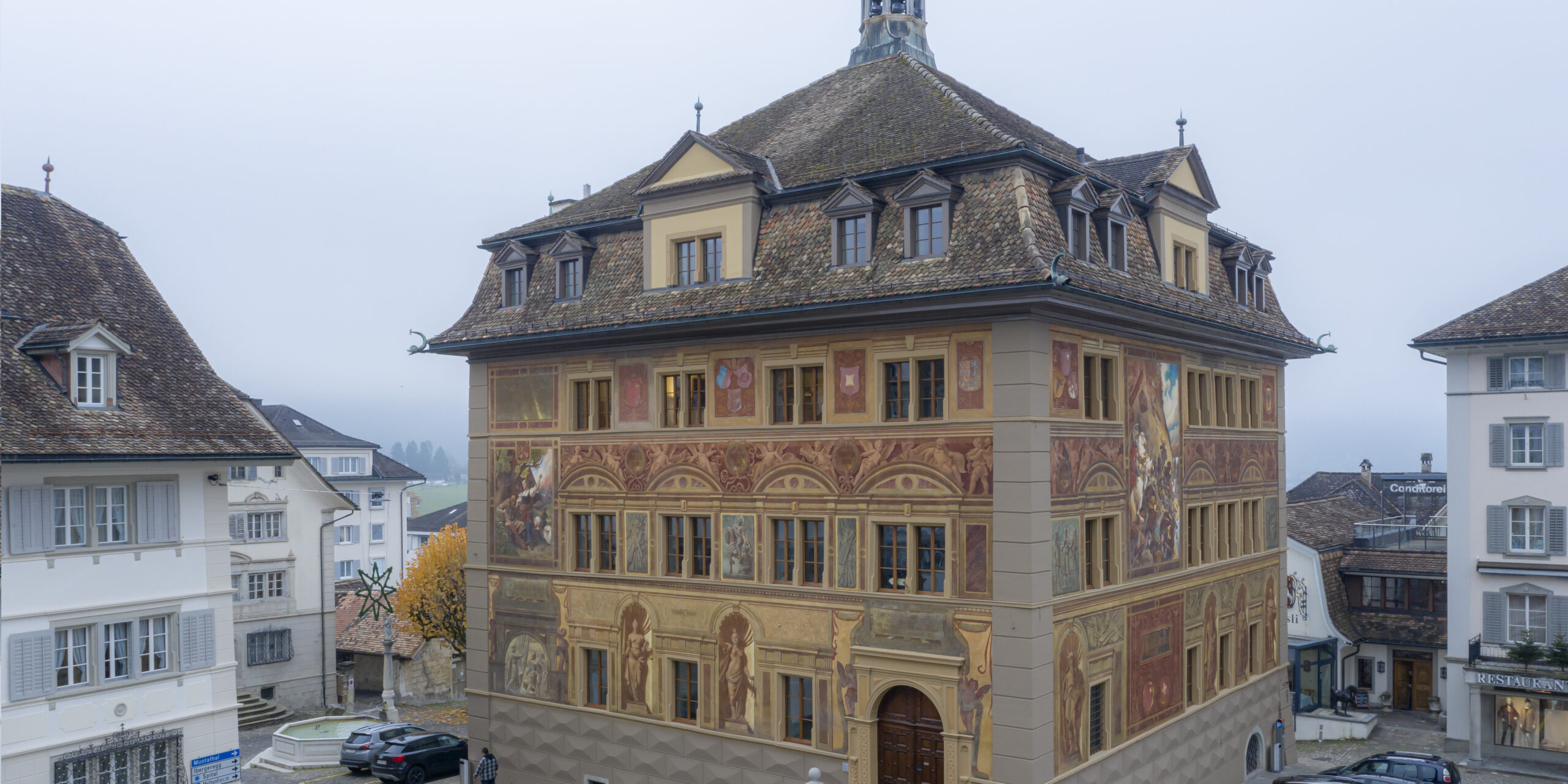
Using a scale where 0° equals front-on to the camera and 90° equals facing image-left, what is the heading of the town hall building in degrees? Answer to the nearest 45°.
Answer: approximately 45°

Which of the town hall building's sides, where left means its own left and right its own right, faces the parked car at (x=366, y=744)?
right

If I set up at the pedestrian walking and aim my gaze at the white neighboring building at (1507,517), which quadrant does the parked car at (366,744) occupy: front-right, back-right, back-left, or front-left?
back-left

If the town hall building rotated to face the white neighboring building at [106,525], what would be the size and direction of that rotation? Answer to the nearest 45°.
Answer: approximately 45° to its right

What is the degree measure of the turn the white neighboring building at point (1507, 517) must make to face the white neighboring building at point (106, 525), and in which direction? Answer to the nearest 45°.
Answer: approximately 45° to its right

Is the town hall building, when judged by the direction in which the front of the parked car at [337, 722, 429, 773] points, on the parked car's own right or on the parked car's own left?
on the parked car's own right
